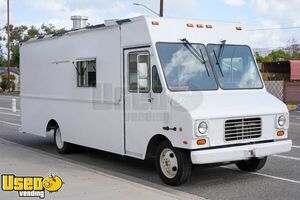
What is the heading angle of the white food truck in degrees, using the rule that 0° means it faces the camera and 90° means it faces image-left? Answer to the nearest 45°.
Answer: approximately 315°
